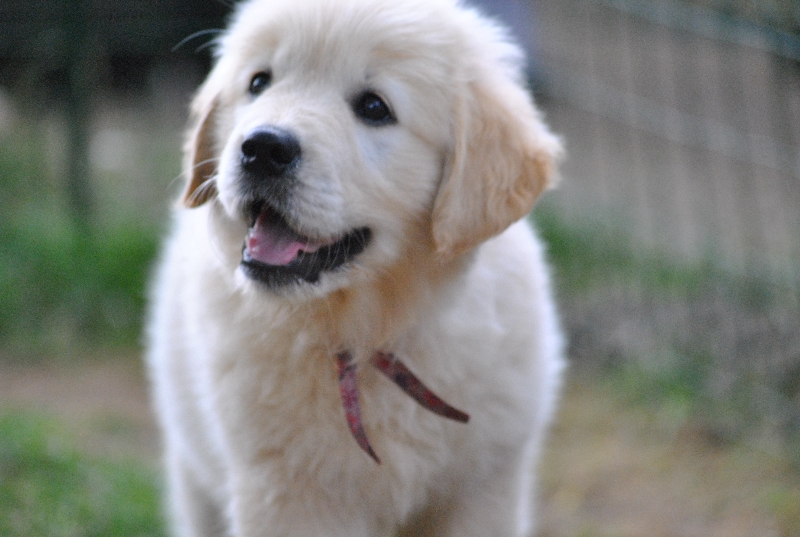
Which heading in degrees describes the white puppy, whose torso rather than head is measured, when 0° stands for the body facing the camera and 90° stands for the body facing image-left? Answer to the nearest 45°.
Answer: approximately 0°
